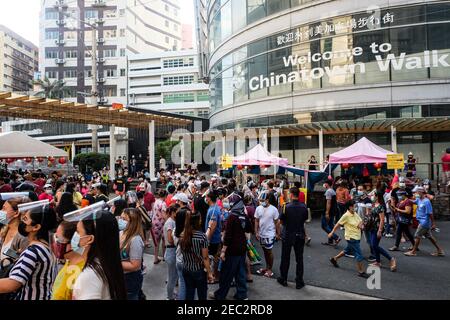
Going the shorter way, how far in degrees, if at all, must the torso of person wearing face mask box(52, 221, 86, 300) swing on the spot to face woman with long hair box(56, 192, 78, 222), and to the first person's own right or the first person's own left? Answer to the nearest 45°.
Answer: approximately 90° to the first person's own right

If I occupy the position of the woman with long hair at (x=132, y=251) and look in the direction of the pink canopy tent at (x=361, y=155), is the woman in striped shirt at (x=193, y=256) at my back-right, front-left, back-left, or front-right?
front-right

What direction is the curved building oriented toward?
toward the camera

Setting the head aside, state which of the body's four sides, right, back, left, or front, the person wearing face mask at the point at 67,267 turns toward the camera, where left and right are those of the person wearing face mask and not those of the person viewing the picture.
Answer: left

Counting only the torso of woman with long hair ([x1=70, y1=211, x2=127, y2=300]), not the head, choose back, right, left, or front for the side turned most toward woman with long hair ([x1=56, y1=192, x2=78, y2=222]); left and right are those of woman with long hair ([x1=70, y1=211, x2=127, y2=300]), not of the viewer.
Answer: right

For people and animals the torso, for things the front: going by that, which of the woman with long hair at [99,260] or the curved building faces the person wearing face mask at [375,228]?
the curved building

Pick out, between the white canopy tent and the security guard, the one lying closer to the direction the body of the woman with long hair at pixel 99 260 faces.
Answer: the white canopy tent

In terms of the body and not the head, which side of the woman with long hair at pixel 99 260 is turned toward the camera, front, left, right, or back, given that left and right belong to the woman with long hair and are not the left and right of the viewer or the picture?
left
